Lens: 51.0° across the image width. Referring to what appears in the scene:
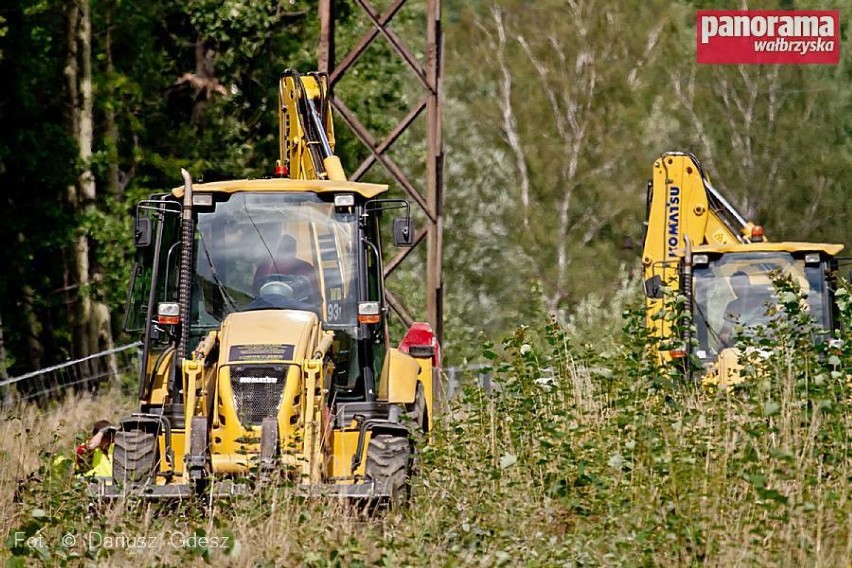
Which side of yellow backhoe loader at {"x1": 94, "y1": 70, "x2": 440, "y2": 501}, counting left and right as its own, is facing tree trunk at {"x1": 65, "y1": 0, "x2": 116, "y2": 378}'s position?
back

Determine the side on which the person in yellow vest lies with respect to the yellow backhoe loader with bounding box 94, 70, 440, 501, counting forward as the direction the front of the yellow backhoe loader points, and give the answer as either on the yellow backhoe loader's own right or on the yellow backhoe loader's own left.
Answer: on the yellow backhoe loader's own right

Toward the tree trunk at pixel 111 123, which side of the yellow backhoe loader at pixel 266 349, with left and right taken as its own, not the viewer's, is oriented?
back

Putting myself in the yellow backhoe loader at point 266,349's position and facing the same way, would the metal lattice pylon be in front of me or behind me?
behind

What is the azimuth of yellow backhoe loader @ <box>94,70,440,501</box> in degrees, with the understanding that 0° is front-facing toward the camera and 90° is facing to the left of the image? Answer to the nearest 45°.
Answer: approximately 0°
